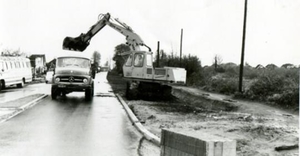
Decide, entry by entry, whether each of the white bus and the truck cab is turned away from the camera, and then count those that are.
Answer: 0

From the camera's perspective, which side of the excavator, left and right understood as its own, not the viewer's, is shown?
left

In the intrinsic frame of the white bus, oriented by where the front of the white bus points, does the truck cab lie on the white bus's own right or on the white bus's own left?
on the white bus's own left

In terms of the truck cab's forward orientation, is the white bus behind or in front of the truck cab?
behind

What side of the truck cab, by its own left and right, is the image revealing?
front

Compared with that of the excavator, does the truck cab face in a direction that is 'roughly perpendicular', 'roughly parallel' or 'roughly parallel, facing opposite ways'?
roughly perpendicular

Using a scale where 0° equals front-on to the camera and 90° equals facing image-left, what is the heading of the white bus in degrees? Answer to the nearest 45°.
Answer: approximately 45°

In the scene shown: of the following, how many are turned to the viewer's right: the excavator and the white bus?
0
